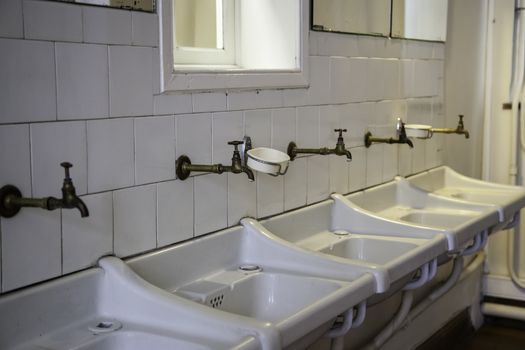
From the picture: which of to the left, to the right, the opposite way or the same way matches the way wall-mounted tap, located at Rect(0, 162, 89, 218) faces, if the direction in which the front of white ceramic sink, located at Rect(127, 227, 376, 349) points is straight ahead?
the same way

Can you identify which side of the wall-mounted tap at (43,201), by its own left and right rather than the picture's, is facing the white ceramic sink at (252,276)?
left

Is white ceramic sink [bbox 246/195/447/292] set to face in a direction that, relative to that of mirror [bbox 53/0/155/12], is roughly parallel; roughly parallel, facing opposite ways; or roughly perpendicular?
roughly parallel

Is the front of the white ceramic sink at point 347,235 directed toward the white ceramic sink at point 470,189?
no

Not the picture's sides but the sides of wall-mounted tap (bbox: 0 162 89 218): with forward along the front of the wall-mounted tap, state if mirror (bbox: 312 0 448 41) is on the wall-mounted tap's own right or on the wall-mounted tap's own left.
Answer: on the wall-mounted tap's own left

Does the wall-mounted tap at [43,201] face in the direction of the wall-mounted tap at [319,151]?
no

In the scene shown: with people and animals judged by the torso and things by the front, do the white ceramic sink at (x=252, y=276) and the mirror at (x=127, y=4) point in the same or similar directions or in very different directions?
same or similar directions

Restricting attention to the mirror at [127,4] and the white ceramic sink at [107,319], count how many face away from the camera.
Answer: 0

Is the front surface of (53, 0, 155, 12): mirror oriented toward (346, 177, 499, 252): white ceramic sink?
no

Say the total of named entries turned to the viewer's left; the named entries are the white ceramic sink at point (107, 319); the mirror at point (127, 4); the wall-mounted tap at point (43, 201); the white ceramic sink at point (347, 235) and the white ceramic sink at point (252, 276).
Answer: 0

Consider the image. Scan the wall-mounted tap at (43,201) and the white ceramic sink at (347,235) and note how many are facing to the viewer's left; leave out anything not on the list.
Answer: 0

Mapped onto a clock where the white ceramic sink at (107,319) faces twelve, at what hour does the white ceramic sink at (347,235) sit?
the white ceramic sink at (347,235) is roughly at 9 o'clock from the white ceramic sink at (107,319).

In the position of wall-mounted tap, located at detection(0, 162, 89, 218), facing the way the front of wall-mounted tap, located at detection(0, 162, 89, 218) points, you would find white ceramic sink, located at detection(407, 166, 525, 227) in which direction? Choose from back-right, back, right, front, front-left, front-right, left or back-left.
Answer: left

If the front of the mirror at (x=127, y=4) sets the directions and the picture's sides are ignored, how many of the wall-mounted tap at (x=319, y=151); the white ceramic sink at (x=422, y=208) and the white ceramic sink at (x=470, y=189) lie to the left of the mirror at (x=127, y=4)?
3

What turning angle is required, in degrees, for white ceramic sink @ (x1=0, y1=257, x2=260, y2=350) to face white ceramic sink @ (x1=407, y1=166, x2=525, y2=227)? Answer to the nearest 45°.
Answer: approximately 90° to its left

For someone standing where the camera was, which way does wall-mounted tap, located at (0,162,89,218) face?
facing the viewer and to the right of the viewer

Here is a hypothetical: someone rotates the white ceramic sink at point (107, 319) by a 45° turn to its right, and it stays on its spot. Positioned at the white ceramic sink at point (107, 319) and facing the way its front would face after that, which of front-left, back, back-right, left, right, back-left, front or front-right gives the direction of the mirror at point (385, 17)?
back-left

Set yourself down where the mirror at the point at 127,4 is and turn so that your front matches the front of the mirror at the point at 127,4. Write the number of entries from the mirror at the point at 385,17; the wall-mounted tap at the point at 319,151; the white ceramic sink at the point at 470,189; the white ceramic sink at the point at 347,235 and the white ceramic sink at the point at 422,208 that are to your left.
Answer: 5

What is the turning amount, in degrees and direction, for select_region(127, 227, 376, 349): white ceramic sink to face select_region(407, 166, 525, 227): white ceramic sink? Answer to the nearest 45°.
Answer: approximately 90° to its left

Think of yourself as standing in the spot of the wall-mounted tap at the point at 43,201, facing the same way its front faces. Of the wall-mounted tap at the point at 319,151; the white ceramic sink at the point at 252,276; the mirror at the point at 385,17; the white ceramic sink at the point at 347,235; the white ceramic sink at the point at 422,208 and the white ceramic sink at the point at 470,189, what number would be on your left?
6
